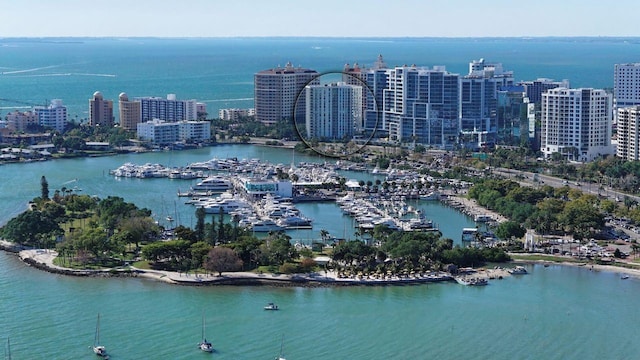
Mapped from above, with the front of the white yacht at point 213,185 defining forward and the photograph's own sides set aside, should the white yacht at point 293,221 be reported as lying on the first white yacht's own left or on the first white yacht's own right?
on the first white yacht's own left

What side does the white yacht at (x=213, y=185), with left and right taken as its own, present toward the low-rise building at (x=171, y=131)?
right

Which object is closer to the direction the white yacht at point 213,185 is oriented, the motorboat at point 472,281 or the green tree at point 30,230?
the green tree

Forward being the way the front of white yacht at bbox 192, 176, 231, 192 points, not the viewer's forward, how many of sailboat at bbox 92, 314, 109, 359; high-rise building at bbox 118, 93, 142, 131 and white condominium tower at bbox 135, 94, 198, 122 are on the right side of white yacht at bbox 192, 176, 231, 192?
2

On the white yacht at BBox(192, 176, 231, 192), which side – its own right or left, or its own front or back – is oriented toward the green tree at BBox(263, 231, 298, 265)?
left

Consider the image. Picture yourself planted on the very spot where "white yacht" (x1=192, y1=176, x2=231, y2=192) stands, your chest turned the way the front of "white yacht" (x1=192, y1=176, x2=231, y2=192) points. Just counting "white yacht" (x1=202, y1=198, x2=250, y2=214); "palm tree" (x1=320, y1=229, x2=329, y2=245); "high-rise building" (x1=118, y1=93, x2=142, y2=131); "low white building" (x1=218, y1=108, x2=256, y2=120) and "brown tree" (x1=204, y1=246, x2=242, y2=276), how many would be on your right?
2

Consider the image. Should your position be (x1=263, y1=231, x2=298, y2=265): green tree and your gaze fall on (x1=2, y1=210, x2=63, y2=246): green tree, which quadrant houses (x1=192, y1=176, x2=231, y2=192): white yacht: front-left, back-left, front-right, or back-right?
front-right

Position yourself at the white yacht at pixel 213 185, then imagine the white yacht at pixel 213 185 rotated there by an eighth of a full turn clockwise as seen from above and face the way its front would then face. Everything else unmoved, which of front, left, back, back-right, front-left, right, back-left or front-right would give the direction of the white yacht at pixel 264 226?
back-left

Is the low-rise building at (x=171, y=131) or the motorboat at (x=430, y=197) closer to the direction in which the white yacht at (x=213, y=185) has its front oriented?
the low-rise building

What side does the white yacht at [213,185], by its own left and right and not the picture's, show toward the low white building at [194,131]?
right

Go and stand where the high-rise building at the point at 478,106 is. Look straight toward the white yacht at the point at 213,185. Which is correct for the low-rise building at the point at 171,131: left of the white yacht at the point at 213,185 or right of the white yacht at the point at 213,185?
right

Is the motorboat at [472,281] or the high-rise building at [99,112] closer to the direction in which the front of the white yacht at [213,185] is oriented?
the high-rise building

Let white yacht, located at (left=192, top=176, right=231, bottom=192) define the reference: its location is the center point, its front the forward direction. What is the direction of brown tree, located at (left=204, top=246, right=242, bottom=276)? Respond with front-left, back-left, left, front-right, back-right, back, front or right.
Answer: left

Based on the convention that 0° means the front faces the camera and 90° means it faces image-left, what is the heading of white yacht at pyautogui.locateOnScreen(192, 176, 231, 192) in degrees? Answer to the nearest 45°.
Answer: approximately 90°

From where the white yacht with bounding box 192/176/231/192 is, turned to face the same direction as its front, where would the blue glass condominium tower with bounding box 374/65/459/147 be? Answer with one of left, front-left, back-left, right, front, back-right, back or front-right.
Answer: back-right

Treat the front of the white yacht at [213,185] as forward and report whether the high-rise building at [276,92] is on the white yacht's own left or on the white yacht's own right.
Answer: on the white yacht's own right

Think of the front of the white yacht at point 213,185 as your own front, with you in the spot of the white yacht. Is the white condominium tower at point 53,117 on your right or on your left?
on your right

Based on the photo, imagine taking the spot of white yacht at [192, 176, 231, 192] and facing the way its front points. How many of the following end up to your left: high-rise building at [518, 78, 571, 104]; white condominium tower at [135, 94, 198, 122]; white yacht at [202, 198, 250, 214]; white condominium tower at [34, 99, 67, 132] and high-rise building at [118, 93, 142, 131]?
1

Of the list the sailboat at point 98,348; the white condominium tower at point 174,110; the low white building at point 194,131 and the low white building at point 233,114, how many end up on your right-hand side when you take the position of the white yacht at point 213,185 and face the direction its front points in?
3
